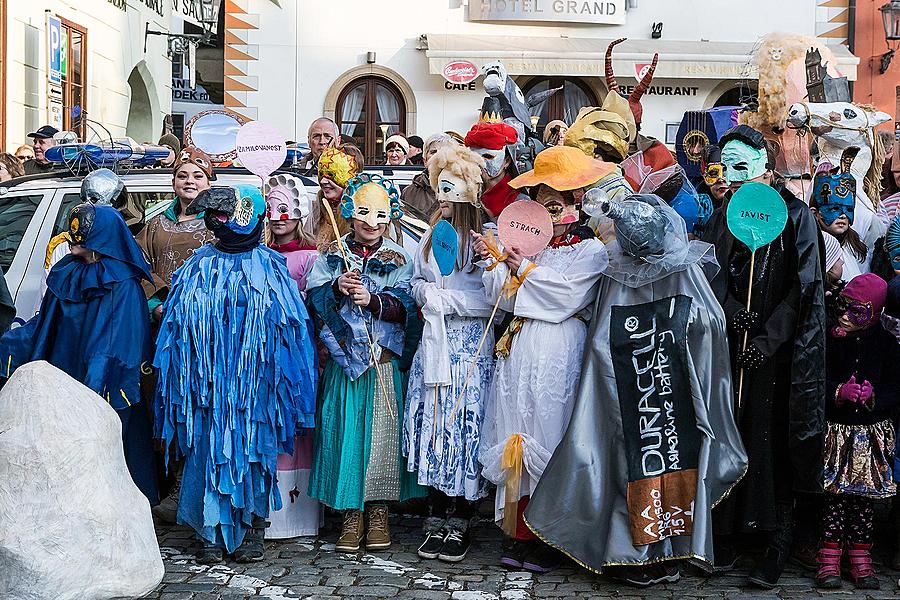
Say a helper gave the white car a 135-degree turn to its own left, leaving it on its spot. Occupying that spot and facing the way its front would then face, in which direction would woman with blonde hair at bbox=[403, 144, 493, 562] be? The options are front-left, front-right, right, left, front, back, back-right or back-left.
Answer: front

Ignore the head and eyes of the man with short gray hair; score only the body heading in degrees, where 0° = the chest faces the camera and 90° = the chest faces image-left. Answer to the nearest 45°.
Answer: approximately 0°

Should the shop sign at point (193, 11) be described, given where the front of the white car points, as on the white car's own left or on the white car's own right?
on the white car's own right

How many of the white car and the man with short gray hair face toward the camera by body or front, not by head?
1

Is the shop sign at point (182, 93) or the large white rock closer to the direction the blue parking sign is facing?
the large white rock

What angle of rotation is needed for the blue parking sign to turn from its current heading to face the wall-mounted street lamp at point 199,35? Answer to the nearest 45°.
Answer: approximately 90° to its left

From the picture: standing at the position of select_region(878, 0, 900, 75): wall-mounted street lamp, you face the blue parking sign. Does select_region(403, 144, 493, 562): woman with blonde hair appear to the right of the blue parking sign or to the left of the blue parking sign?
left

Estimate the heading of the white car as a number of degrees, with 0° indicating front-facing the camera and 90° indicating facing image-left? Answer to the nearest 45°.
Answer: approximately 90°

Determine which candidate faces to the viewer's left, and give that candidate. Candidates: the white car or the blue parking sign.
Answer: the white car
